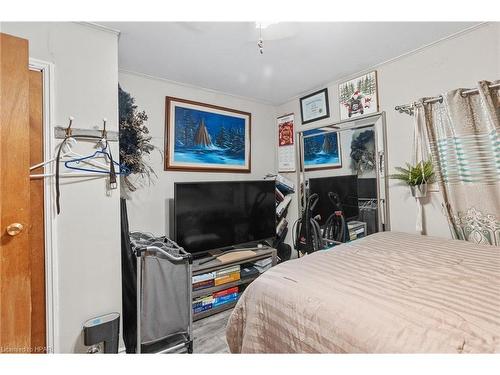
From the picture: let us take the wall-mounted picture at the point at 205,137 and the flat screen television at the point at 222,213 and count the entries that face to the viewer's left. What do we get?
0

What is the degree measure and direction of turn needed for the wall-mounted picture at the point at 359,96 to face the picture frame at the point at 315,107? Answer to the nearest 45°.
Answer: approximately 90° to its right

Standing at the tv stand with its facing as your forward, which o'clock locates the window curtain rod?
The window curtain rod is roughly at 11 o'clock from the tv stand.

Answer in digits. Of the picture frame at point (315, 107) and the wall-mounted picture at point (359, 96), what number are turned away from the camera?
0

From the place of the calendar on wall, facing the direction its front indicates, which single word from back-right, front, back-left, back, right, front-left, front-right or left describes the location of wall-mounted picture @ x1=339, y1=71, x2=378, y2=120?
left

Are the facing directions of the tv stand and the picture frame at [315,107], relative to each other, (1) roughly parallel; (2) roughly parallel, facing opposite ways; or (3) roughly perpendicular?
roughly perpendicular

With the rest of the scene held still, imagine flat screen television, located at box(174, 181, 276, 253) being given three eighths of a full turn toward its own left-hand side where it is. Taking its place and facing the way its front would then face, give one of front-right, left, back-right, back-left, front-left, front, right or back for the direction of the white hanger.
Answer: back-left

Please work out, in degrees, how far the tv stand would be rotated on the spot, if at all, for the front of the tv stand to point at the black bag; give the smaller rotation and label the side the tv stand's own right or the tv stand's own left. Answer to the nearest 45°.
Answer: approximately 90° to the tv stand's own right

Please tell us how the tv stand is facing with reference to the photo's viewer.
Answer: facing the viewer and to the right of the viewer

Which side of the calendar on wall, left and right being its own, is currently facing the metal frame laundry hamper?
front
